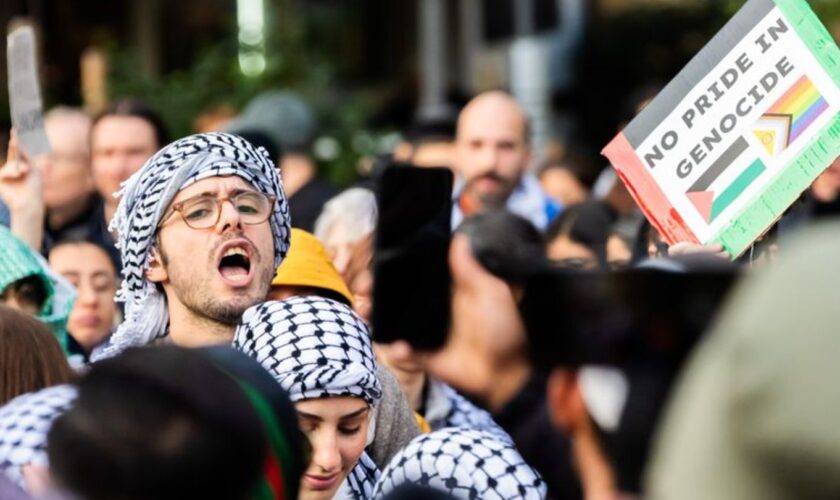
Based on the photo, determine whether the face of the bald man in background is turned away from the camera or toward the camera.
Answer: toward the camera

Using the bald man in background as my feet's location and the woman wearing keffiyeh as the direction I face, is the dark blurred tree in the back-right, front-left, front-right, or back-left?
back-right

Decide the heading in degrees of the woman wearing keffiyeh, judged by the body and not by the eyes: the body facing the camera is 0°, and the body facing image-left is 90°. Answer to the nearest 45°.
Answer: approximately 45°

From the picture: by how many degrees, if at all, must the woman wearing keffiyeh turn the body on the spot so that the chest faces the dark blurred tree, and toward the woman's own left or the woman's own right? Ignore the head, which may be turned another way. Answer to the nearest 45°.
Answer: approximately 135° to the woman's own right

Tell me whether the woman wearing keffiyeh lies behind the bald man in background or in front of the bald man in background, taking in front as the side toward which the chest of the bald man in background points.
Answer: in front

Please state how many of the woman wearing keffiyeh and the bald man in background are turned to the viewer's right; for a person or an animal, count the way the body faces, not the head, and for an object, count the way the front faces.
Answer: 0

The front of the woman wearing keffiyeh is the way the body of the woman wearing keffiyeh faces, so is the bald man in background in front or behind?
behind

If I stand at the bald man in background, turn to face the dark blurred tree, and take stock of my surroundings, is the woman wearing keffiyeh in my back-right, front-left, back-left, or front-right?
back-left

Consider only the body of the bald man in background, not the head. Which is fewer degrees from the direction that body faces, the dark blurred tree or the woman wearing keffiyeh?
the woman wearing keffiyeh

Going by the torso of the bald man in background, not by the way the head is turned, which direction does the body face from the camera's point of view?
toward the camera
